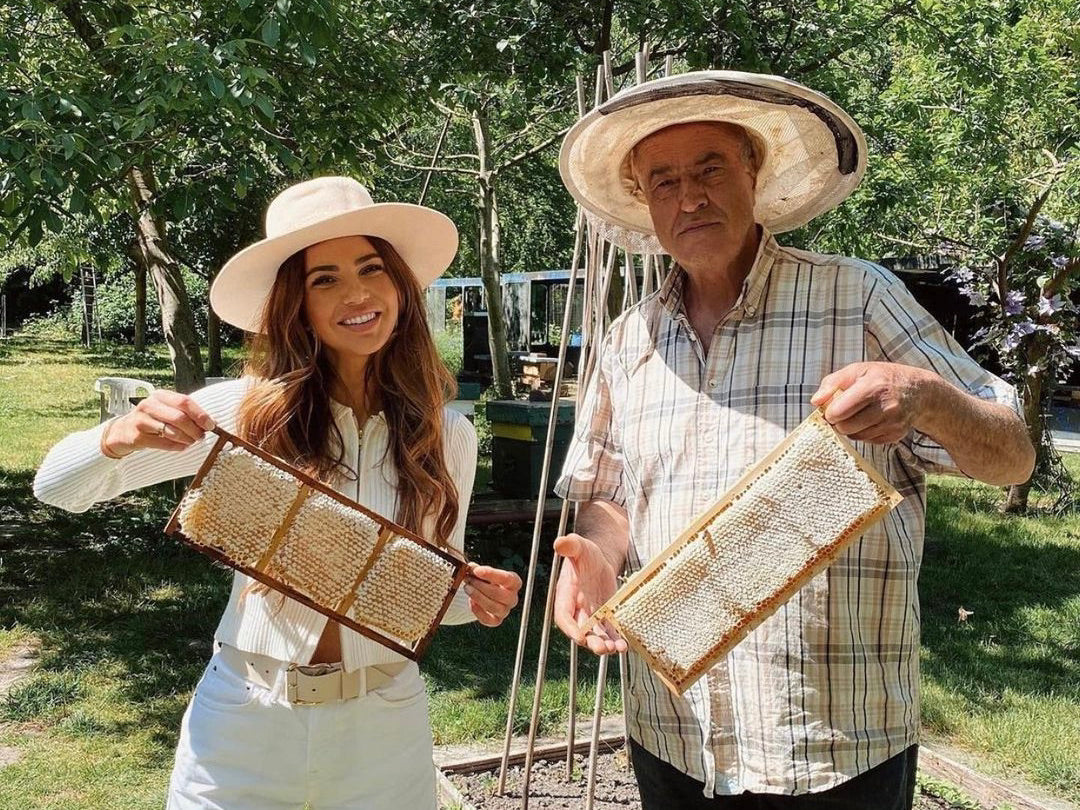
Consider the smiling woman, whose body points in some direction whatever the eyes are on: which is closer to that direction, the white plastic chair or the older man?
the older man

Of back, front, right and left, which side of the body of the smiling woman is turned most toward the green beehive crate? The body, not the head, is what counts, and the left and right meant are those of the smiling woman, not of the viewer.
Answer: back

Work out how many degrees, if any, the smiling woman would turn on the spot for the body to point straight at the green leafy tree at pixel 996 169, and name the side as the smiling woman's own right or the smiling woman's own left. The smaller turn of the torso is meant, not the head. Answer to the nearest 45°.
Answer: approximately 135° to the smiling woman's own left

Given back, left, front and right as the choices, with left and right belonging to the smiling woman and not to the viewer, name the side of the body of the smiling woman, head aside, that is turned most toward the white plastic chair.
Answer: back

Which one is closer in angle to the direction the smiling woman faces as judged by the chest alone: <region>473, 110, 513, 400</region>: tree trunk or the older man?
the older man

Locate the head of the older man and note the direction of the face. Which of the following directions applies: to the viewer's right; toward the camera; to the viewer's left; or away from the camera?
toward the camera

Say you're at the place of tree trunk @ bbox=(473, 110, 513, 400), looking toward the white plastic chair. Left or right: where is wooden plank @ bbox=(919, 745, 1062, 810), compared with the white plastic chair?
left

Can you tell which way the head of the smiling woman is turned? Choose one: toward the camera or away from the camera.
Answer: toward the camera

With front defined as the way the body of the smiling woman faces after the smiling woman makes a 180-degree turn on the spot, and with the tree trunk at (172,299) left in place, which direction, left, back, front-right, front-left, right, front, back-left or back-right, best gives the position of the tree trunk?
front

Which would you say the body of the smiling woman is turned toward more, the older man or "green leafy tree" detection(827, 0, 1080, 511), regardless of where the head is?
the older man

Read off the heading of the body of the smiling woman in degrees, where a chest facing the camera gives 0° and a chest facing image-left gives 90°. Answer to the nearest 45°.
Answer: approximately 0°

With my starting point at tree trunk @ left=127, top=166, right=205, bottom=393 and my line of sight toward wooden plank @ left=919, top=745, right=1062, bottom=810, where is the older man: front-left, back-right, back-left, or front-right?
front-right

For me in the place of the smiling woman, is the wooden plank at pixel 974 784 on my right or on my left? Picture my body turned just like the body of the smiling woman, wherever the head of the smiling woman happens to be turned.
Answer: on my left

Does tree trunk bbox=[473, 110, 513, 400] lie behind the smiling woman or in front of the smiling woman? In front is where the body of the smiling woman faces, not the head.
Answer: behind

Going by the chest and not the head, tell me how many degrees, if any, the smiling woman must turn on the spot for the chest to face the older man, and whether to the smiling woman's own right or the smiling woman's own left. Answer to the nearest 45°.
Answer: approximately 90° to the smiling woman's own left
